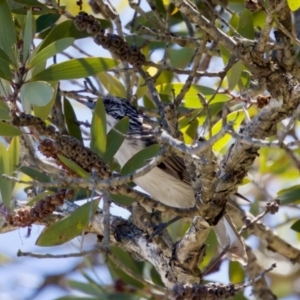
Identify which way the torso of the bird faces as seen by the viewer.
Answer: to the viewer's left
